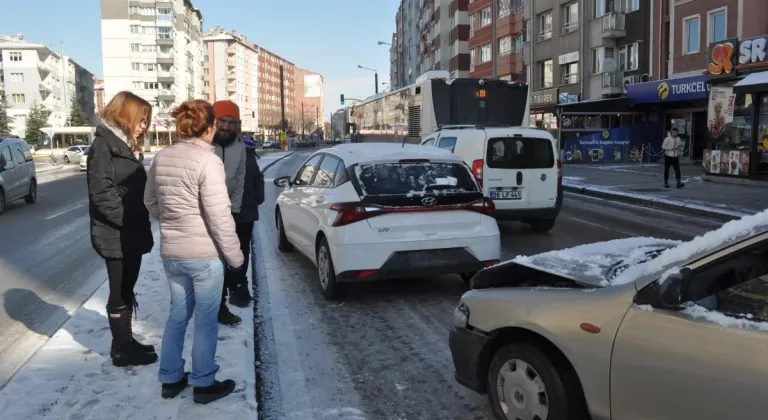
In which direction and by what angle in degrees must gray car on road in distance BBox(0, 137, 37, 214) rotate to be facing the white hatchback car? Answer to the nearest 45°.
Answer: approximately 45° to its left

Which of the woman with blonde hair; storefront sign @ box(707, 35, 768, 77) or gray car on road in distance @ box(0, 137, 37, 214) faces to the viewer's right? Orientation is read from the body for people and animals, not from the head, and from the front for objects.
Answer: the woman with blonde hair

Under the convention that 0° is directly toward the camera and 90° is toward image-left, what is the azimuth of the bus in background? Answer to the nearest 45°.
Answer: approximately 135°

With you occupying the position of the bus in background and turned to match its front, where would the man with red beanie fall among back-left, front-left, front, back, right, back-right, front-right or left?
back-left

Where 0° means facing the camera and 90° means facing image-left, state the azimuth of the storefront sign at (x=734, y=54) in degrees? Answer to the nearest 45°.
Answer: approximately 45°

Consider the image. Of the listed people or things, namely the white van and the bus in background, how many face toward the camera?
0

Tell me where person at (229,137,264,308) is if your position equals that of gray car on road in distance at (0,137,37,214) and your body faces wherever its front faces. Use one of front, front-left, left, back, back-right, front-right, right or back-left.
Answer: front-left

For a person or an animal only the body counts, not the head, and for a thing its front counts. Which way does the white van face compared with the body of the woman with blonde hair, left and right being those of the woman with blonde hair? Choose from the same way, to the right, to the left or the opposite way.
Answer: to the left

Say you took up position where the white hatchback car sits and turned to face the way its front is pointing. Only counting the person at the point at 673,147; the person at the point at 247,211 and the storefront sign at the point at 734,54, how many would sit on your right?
2

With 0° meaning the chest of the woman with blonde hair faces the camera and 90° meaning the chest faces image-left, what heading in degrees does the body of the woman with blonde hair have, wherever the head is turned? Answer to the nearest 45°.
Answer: approximately 270°

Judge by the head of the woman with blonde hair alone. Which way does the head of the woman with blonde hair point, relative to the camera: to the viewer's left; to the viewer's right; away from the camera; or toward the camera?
to the viewer's right
